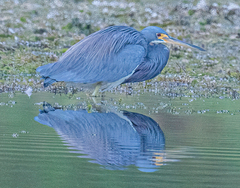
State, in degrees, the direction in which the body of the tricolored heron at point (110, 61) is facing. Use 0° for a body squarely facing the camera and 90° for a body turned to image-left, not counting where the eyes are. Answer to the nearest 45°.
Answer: approximately 270°
